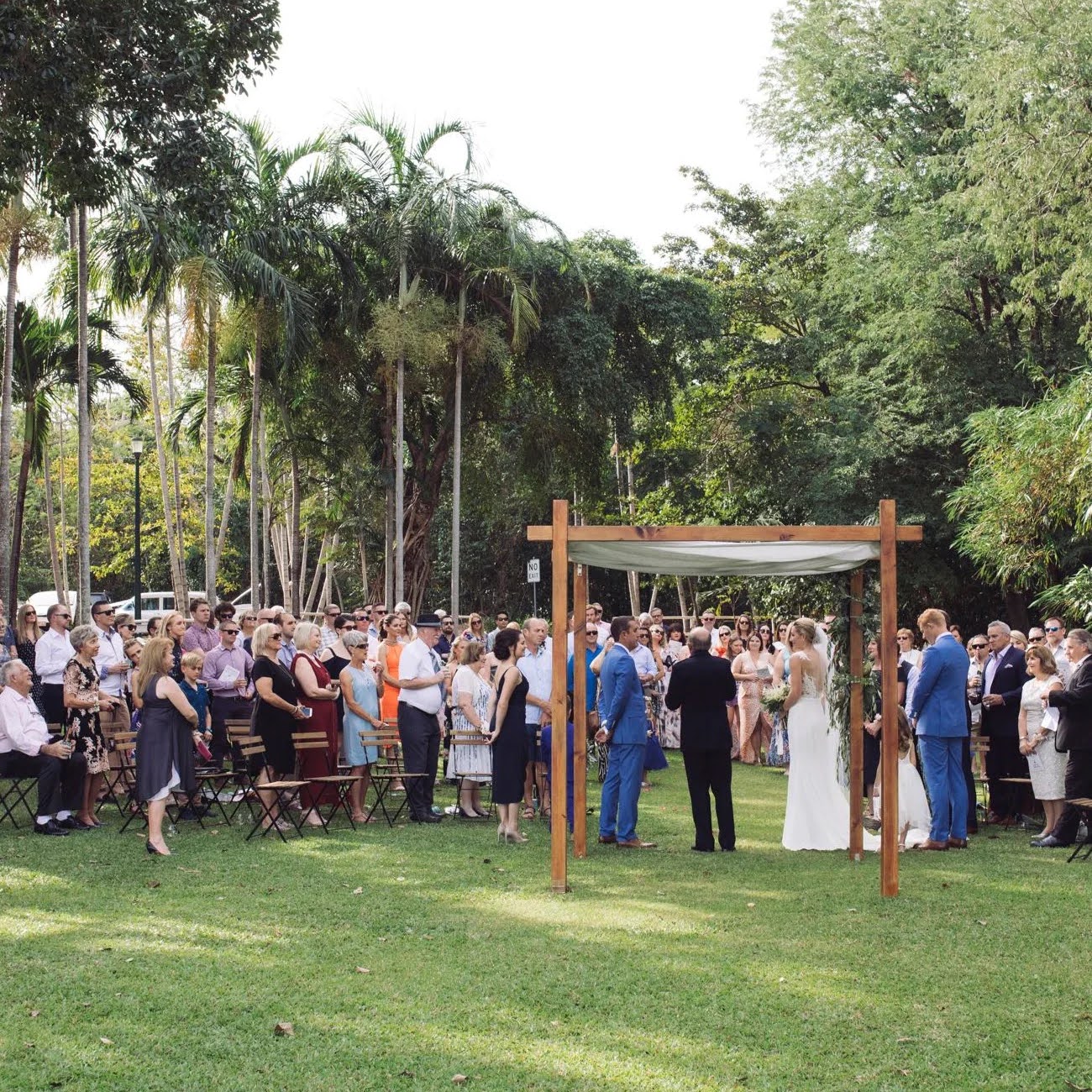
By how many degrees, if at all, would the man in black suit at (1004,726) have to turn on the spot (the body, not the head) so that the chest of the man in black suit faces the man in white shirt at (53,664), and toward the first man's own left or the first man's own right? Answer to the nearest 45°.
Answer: approximately 45° to the first man's own right

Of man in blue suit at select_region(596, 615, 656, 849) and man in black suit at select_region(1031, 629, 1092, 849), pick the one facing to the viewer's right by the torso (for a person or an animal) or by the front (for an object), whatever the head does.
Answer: the man in blue suit

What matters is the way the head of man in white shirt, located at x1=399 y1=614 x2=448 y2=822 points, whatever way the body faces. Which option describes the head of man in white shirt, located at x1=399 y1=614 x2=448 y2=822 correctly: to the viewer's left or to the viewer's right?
to the viewer's right

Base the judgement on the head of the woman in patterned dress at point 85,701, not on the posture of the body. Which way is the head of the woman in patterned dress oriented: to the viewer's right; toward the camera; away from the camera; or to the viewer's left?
to the viewer's right

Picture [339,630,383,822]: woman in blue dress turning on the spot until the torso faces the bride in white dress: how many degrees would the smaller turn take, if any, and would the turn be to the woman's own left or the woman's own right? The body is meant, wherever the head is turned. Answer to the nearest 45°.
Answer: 0° — they already face them

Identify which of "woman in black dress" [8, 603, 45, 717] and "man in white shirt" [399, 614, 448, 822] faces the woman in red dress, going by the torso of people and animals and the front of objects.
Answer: the woman in black dress

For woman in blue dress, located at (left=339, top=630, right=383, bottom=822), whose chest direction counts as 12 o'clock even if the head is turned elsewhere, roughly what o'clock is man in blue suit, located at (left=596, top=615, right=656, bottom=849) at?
The man in blue suit is roughly at 12 o'clock from the woman in blue dress.

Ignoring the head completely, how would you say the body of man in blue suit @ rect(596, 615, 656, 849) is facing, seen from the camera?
to the viewer's right
